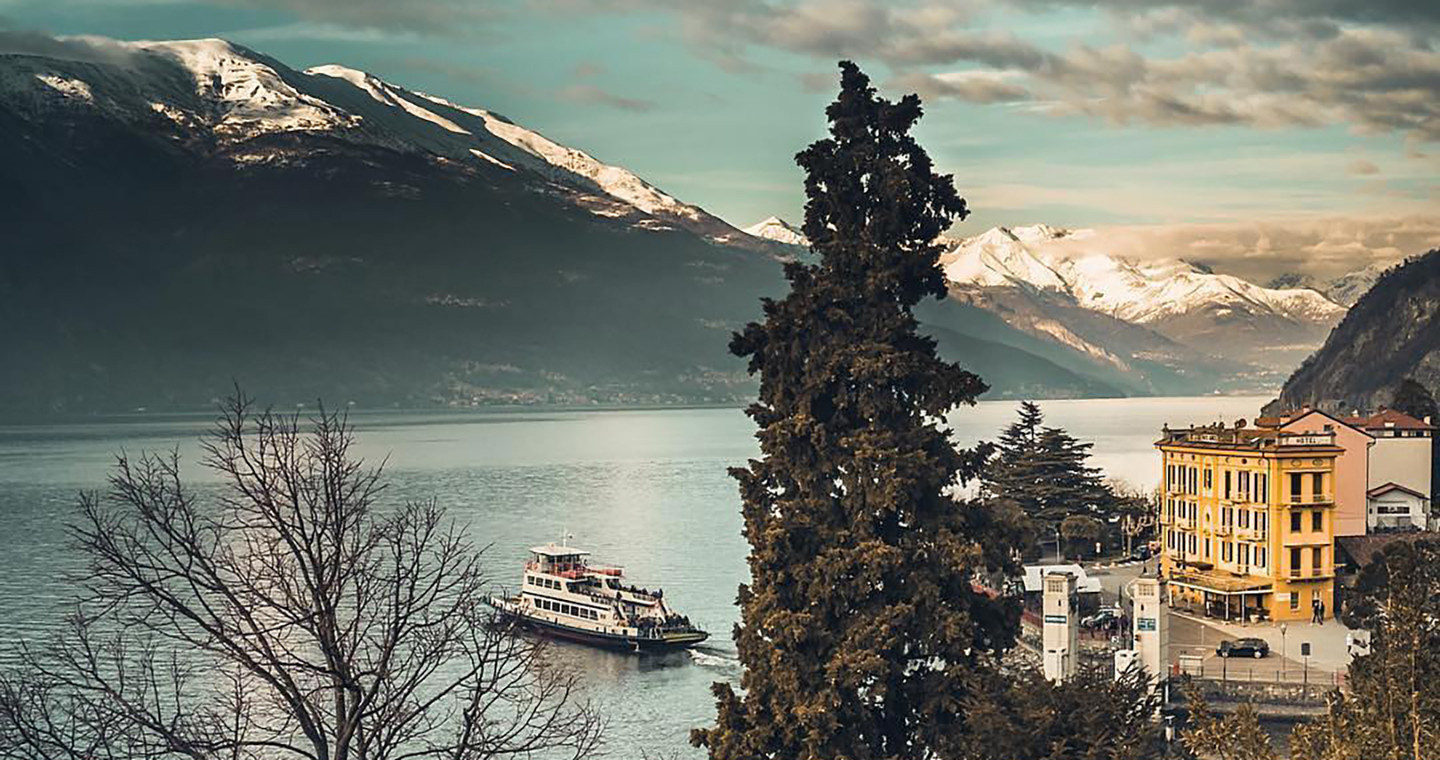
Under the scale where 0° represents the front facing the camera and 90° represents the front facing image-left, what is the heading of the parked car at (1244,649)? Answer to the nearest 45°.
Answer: approximately 90°

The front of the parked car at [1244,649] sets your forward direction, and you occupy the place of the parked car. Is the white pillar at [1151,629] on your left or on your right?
on your left

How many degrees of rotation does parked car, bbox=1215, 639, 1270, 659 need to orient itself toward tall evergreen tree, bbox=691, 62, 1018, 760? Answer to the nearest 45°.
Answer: approximately 90° to its left

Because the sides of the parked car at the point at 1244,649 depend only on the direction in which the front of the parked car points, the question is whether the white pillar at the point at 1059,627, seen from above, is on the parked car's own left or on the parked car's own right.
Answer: on the parked car's own left
